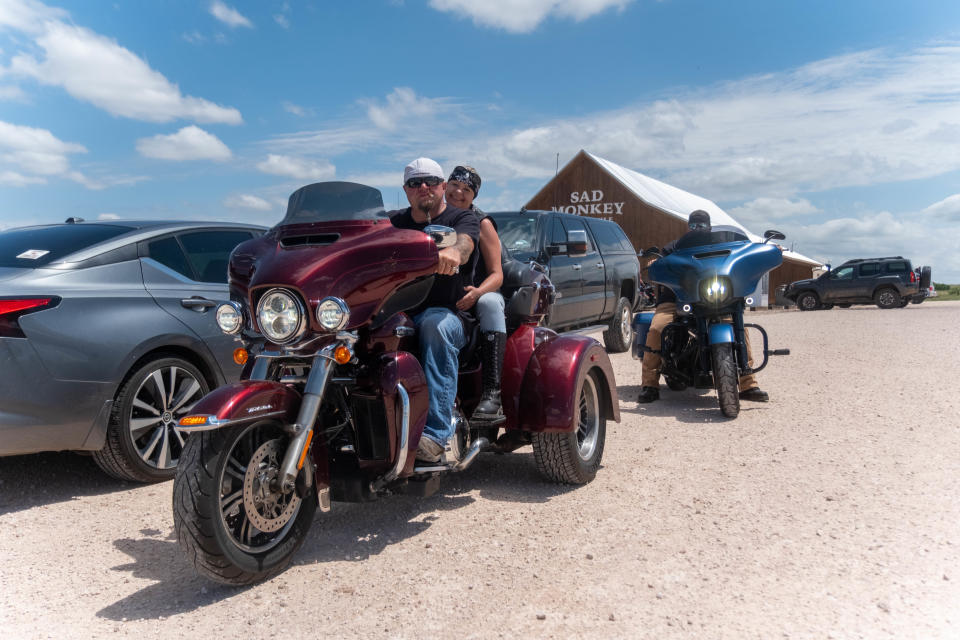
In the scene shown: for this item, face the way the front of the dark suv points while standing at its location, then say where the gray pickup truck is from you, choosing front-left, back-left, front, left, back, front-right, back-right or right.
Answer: left

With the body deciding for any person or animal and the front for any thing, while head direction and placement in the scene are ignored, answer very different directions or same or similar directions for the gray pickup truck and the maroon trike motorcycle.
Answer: same or similar directions

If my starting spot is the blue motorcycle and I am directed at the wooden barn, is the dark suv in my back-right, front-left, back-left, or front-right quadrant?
front-right

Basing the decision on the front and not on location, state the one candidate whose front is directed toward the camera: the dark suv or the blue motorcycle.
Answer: the blue motorcycle

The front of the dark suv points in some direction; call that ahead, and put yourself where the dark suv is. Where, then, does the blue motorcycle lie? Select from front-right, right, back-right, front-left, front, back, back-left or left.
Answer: left

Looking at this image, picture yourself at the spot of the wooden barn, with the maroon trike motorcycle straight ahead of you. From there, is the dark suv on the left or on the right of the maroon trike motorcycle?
left

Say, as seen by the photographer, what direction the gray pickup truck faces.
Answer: facing the viewer and to the left of the viewer

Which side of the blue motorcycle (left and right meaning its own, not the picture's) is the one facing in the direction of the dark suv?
back

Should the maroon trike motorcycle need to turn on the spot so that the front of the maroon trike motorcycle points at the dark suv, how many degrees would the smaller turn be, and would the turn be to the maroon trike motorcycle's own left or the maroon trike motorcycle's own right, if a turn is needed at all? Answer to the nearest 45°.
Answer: approximately 180°

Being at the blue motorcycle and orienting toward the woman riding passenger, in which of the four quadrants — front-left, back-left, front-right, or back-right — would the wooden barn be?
back-right

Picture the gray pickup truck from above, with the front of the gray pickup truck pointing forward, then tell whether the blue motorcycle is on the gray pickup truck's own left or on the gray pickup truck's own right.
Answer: on the gray pickup truck's own left

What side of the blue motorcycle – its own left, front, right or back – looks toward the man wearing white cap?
front

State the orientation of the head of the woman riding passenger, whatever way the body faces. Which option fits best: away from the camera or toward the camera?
toward the camera

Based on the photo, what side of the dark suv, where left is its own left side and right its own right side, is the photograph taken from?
left

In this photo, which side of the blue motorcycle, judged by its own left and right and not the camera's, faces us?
front

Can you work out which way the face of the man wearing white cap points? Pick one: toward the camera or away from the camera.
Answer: toward the camera

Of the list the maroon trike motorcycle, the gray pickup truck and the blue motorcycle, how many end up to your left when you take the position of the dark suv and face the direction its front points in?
3
